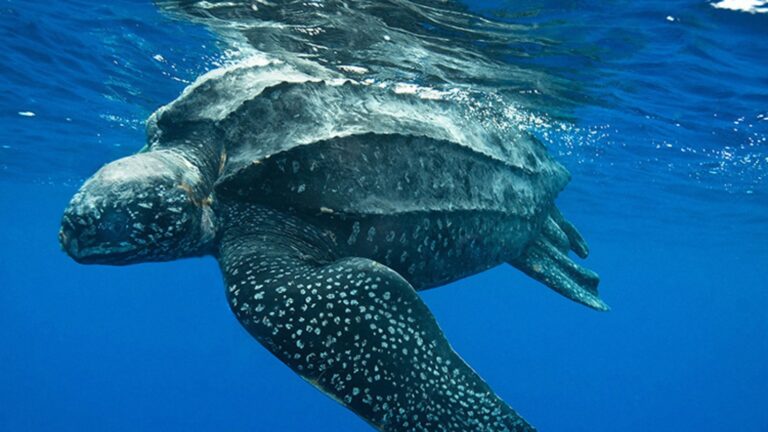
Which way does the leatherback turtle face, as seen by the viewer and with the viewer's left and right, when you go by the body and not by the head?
facing the viewer and to the left of the viewer
